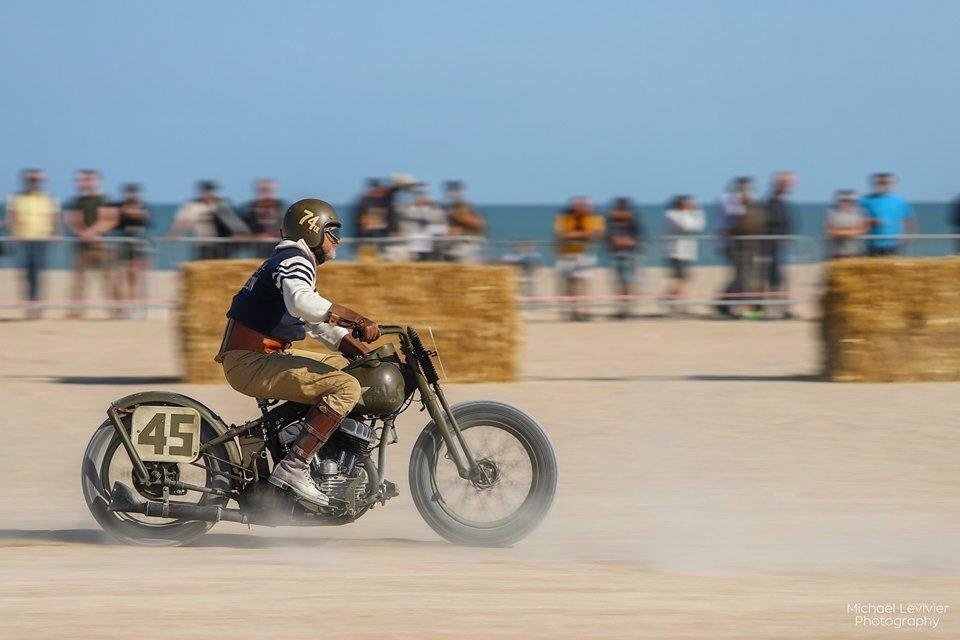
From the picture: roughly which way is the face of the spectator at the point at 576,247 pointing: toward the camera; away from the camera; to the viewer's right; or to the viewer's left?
toward the camera

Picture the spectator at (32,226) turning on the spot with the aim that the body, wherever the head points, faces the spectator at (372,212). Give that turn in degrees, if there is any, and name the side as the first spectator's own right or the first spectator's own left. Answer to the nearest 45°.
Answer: approximately 90° to the first spectator's own left

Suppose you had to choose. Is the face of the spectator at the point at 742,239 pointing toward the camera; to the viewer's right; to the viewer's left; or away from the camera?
toward the camera

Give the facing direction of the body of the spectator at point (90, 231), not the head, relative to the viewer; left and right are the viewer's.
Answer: facing the viewer

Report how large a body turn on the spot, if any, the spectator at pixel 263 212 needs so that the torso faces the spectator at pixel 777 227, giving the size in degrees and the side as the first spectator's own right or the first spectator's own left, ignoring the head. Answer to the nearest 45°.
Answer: approximately 90° to the first spectator's own left

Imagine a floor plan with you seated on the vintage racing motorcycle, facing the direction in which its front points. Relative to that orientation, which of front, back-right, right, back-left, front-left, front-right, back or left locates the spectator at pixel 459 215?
left

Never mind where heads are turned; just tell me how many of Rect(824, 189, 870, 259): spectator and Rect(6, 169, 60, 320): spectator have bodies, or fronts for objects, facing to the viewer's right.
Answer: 0

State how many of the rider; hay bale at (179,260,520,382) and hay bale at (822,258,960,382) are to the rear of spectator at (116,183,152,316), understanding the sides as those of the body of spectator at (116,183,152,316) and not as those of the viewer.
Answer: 0

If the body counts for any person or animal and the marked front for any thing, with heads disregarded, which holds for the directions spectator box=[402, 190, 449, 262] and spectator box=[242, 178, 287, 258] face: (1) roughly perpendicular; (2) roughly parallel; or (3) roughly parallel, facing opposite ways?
roughly parallel

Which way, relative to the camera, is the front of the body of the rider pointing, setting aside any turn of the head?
to the viewer's right

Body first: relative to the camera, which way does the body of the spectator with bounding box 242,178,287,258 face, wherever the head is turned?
toward the camera

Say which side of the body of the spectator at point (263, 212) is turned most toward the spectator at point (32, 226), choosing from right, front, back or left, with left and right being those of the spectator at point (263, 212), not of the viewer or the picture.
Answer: right

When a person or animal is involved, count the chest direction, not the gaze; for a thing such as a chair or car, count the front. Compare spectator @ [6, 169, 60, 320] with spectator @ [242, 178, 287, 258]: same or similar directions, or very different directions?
same or similar directions

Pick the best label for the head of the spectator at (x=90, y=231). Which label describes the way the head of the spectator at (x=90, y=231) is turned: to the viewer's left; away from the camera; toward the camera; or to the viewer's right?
toward the camera

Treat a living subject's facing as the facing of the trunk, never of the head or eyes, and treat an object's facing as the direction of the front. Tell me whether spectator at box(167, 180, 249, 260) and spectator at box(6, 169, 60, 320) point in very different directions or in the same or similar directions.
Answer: same or similar directions

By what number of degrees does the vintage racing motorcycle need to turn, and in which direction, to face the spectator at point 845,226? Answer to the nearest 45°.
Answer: approximately 45° to its left
